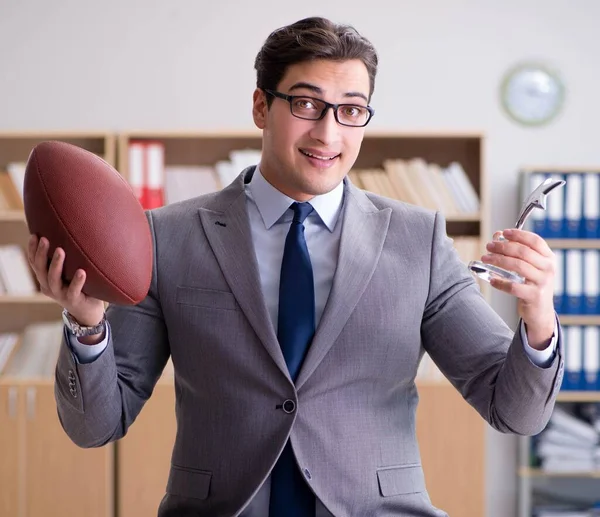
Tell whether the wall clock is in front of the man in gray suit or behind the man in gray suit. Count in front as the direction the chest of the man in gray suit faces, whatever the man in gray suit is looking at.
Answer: behind

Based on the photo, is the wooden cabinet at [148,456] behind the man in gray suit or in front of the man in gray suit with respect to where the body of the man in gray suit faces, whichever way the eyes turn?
behind

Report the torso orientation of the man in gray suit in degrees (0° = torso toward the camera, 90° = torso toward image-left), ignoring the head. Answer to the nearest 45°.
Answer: approximately 0°

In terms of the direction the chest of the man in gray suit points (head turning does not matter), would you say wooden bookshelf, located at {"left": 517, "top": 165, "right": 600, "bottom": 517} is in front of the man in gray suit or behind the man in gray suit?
behind

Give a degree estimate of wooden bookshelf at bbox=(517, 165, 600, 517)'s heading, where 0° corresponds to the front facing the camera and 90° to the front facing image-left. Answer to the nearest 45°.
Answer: approximately 0°

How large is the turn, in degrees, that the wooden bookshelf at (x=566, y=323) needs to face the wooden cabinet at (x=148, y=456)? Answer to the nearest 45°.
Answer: approximately 90° to its right

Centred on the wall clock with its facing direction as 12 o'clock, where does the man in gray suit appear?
The man in gray suit is roughly at 12 o'clock from the wall clock.

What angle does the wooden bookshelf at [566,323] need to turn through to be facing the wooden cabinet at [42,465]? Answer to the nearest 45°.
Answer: approximately 90° to its right

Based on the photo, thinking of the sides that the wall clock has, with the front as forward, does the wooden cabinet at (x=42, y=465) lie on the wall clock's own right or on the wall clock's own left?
on the wall clock's own right

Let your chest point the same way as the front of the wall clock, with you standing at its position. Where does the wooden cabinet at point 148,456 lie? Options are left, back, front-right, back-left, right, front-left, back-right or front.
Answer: front-right
